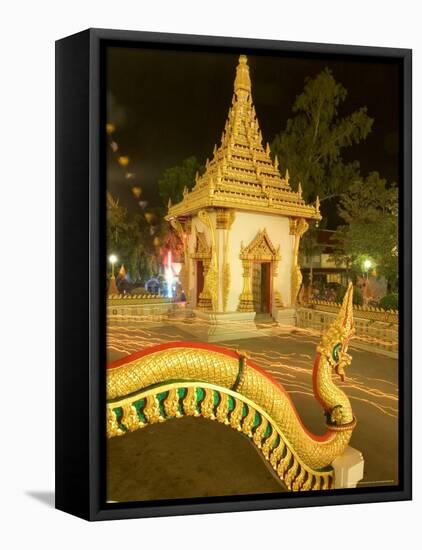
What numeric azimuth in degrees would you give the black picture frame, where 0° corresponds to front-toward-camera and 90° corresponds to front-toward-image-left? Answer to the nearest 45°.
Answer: approximately 315°
